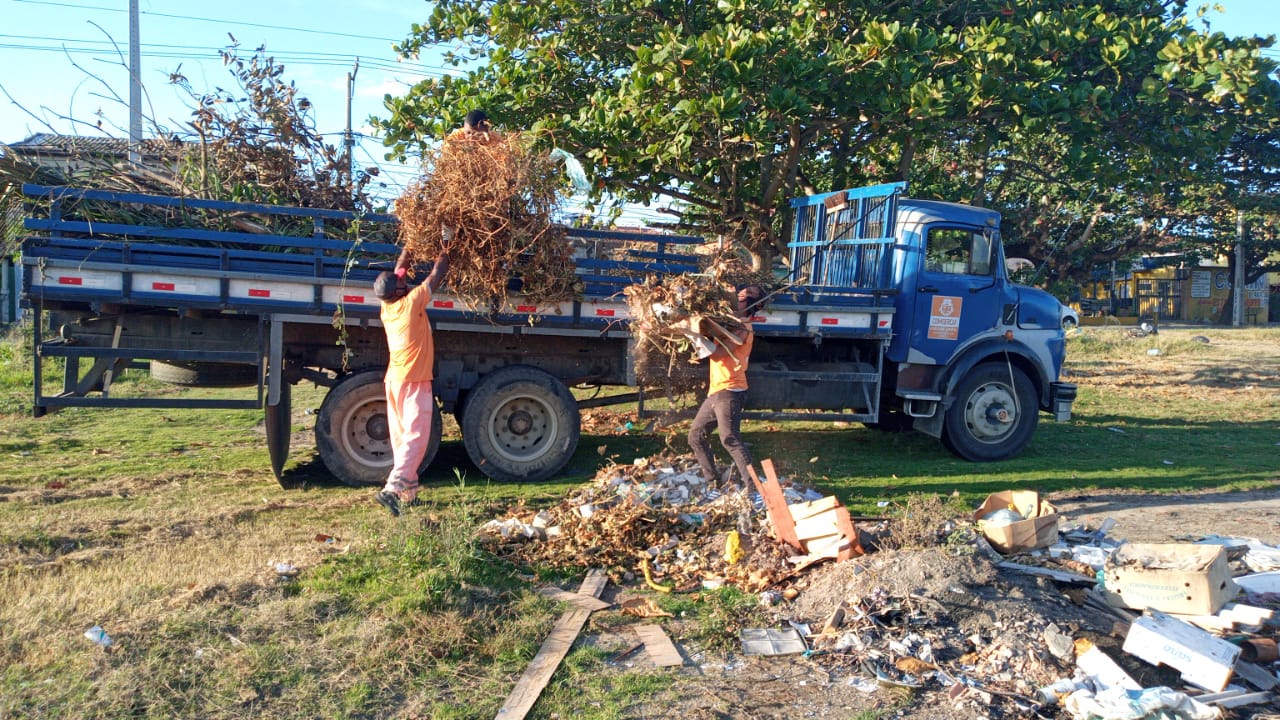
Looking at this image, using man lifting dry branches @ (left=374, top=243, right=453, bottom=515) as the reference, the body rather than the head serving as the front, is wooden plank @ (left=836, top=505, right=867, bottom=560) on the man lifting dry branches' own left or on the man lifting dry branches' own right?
on the man lifting dry branches' own right

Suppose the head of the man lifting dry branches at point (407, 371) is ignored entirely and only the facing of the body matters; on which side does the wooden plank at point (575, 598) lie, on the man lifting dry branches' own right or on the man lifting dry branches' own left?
on the man lifting dry branches' own right

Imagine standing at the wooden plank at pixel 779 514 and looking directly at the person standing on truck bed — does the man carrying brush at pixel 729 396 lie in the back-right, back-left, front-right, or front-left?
front-right

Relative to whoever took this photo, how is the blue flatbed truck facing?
facing to the right of the viewer

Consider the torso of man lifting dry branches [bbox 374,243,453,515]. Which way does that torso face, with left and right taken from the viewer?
facing away from the viewer and to the right of the viewer

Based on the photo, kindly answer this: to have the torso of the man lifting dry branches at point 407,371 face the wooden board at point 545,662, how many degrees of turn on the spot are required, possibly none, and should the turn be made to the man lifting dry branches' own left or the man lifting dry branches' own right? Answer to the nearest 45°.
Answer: approximately 135° to the man lifting dry branches' own right

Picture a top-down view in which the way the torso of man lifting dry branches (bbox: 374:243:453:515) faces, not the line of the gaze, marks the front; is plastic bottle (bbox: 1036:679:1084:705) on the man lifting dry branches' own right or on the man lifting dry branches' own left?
on the man lifting dry branches' own right

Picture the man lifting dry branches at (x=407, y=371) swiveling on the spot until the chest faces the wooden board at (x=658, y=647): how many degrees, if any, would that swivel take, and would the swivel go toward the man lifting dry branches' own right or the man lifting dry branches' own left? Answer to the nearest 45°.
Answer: approximately 90° to the man lifting dry branches' own right

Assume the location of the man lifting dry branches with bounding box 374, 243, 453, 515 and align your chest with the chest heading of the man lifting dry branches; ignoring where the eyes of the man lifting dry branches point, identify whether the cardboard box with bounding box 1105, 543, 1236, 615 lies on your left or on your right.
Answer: on your right

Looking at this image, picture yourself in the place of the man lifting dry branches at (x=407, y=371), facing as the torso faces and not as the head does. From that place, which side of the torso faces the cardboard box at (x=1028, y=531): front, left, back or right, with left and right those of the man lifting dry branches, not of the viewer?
right

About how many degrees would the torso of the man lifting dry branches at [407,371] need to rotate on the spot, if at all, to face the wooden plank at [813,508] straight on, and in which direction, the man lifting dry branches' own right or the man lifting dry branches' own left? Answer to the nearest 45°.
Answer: approximately 90° to the man lifting dry branches' own right

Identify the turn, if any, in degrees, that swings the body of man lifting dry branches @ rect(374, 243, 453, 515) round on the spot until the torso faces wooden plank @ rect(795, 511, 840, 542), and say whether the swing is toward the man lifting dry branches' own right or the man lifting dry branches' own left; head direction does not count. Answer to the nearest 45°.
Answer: approximately 90° to the man lifting dry branches' own right

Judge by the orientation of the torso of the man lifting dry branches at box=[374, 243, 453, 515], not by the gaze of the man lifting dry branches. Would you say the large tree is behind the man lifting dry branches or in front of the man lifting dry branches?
in front

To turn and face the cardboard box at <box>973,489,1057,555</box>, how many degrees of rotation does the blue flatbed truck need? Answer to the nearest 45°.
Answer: approximately 45° to its right

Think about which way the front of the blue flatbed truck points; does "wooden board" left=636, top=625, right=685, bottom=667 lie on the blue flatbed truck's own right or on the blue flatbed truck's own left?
on the blue flatbed truck's own right
